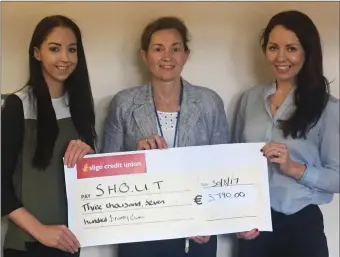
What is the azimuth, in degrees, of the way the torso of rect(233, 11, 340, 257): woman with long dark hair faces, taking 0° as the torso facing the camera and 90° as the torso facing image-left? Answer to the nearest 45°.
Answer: approximately 45°

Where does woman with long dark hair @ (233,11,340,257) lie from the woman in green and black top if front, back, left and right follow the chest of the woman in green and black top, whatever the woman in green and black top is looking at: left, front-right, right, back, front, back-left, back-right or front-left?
front-left

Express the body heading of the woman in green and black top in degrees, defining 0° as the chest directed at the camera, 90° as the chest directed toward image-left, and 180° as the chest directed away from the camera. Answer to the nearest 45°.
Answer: approximately 315°

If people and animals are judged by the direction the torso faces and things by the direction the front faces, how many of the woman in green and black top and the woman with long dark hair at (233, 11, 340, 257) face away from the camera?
0

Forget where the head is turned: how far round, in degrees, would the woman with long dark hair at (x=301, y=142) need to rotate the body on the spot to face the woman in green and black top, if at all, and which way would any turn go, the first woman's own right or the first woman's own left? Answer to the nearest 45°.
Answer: approximately 45° to the first woman's own right
